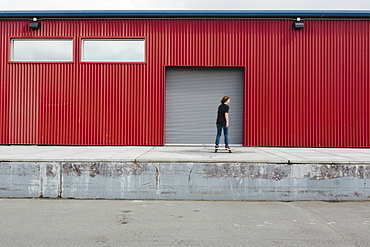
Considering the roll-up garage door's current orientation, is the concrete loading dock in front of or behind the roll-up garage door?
in front

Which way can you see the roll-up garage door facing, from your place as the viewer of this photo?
facing the viewer

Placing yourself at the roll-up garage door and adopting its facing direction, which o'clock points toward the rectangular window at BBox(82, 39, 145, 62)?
The rectangular window is roughly at 3 o'clock from the roll-up garage door.

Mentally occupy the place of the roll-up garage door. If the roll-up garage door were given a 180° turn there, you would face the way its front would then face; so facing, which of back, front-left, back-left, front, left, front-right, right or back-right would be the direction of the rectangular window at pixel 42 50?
left

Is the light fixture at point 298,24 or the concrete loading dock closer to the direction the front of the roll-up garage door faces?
the concrete loading dock

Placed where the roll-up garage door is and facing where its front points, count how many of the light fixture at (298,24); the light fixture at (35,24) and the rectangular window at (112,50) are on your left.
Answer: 1

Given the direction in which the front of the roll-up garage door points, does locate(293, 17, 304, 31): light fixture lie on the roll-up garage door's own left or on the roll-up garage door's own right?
on the roll-up garage door's own left

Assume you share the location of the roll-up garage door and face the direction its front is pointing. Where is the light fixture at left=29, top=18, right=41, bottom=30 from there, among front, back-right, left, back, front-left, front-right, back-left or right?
right
